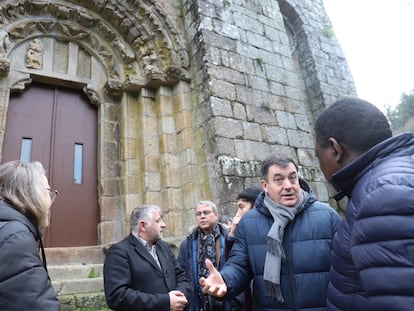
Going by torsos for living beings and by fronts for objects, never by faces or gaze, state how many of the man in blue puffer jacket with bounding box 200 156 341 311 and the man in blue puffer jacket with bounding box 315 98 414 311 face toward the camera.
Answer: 1

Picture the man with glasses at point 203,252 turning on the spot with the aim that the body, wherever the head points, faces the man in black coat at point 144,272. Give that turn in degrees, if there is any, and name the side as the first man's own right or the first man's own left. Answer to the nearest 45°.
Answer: approximately 45° to the first man's own right

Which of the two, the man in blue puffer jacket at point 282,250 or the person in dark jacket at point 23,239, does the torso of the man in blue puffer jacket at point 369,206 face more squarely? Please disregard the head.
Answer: the man in blue puffer jacket

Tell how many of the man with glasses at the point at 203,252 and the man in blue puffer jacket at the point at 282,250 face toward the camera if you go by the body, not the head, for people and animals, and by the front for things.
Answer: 2

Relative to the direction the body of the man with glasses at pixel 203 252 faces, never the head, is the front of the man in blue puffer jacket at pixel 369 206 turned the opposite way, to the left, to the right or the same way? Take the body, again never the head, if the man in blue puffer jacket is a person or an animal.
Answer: the opposite way

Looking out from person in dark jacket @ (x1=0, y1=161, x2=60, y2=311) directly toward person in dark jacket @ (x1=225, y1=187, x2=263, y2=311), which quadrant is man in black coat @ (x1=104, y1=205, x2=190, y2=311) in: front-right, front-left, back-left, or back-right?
front-left

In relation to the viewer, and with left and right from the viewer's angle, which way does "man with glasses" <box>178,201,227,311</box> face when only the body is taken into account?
facing the viewer

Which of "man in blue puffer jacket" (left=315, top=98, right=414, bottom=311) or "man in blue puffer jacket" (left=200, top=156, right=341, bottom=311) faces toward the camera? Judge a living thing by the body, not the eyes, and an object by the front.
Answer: "man in blue puffer jacket" (left=200, top=156, right=341, bottom=311)

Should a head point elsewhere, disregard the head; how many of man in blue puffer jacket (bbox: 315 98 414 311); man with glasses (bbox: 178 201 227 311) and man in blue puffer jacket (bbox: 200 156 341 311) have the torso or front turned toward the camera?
2

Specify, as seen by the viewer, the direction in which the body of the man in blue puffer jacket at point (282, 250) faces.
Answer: toward the camera

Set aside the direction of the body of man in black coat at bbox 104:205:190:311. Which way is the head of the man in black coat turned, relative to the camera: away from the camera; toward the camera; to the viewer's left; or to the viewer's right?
to the viewer's right

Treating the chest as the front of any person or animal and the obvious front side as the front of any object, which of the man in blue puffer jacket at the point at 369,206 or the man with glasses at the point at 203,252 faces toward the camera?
the man with glasses

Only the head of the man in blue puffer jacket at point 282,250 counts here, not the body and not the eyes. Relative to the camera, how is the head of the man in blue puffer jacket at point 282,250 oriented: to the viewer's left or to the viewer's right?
to the viewer's right
